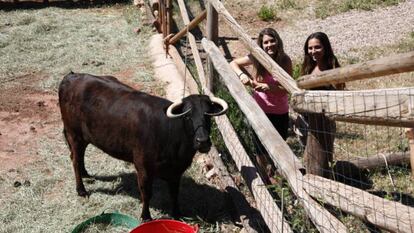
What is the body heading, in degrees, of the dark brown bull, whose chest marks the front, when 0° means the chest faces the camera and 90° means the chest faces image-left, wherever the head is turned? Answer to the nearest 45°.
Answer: approximately 315°

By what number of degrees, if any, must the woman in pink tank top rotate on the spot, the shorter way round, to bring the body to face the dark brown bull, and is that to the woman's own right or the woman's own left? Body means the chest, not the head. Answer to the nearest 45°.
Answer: approximately 45° to the woman's own right

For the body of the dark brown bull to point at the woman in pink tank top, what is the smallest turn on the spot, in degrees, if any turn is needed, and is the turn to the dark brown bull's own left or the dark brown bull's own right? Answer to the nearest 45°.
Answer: approximately 45° to the dark brown bull's own left

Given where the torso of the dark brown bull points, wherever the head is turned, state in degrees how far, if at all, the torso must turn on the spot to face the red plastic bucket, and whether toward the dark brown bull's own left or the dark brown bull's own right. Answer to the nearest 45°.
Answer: approximately 45° to the dark brown bull's own right

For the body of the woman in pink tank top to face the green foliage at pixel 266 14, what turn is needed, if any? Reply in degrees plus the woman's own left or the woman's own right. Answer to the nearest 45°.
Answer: approximately 135° to the woman's own right

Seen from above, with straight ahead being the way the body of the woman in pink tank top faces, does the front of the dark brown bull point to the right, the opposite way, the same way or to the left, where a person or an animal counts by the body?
to the left

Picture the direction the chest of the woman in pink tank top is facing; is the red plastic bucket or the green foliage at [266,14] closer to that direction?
the red plastic bucket

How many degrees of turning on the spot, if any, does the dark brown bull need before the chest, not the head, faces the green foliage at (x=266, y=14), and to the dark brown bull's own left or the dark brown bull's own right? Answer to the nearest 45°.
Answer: approximately 90° to the dark brown bull's own left

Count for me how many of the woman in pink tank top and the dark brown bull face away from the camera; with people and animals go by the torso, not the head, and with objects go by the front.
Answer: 0

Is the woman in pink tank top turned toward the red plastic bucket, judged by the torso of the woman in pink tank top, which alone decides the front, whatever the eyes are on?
yes

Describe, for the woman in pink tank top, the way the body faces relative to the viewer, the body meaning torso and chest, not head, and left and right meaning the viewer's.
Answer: facing the viewer and to the left of the viewer
